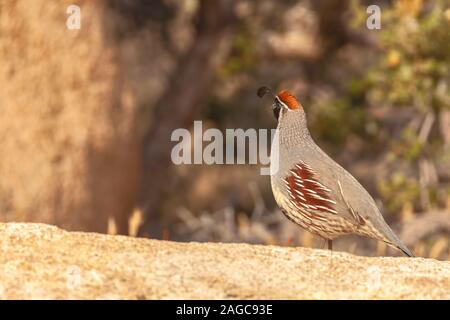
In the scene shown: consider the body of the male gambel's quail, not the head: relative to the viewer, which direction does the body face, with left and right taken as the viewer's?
facing to the left of the viewer
